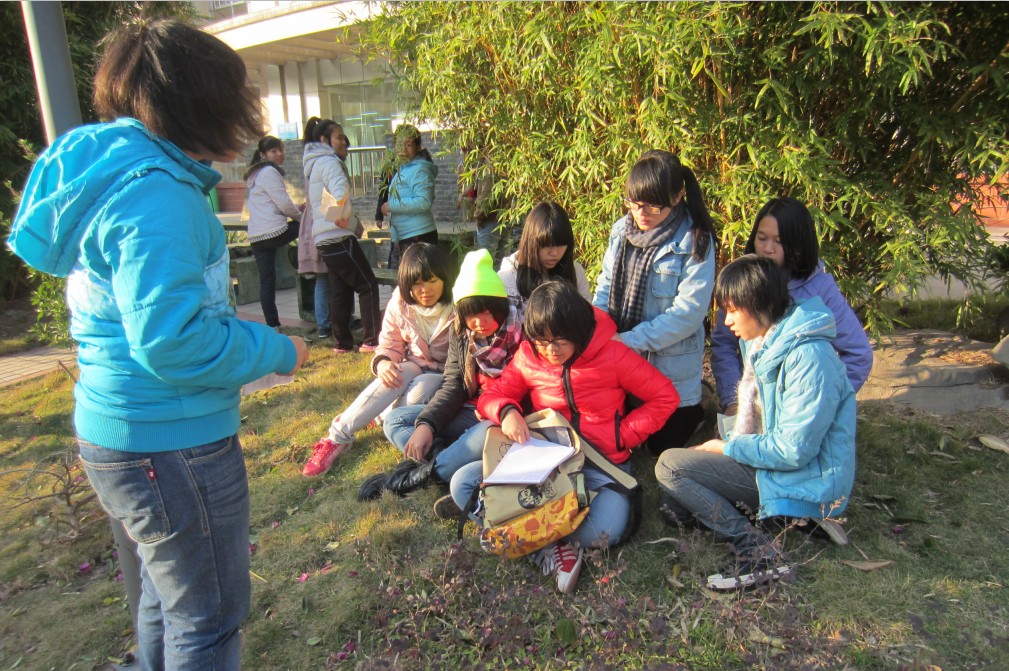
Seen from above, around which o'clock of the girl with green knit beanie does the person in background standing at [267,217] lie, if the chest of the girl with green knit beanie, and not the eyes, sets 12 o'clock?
The person in background standing is roughly at 5 o'clock from the girl with green knit beanie.

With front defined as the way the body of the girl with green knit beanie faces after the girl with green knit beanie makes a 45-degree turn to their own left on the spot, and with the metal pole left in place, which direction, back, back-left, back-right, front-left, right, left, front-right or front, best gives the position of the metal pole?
right

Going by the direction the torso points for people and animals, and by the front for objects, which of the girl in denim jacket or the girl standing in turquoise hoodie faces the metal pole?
the girl in denim jacket

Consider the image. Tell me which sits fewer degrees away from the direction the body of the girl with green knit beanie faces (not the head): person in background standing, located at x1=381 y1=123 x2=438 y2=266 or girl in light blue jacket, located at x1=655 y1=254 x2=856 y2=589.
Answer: the girl in light blue jacket

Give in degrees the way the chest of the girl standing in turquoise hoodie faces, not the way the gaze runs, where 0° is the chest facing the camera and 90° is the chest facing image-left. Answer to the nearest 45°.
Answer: approximately 270°

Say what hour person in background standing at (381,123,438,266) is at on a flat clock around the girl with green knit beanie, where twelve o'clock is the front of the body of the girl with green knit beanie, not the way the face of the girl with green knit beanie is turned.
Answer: The person in background standing is roughly at 6 o'clock from the girl with green knit beanie.

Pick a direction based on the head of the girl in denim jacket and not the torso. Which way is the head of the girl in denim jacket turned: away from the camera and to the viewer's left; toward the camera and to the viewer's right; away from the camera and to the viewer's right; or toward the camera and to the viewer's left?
toward the camera and to the viewer's left

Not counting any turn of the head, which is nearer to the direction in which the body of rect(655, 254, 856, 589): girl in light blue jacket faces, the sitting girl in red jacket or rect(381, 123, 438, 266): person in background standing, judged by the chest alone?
the sitting girl in red jacket

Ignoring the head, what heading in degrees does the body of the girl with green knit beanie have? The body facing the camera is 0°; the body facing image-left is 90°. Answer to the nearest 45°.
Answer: approximately 0°

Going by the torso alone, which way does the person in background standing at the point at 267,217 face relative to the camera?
to the viewer's right

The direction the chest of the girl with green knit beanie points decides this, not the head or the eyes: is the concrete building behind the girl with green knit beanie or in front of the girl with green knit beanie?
behind

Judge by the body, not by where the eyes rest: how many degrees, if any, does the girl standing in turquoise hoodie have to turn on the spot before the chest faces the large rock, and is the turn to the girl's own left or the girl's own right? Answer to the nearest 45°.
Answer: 0° — they already face it

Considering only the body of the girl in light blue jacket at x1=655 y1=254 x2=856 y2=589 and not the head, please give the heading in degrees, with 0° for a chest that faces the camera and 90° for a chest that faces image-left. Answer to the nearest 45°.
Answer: approximately 90°

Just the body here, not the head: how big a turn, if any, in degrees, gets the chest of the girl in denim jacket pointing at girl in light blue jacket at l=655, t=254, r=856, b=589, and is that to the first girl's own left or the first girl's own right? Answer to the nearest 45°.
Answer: approximately 90° to the first girl's own left
